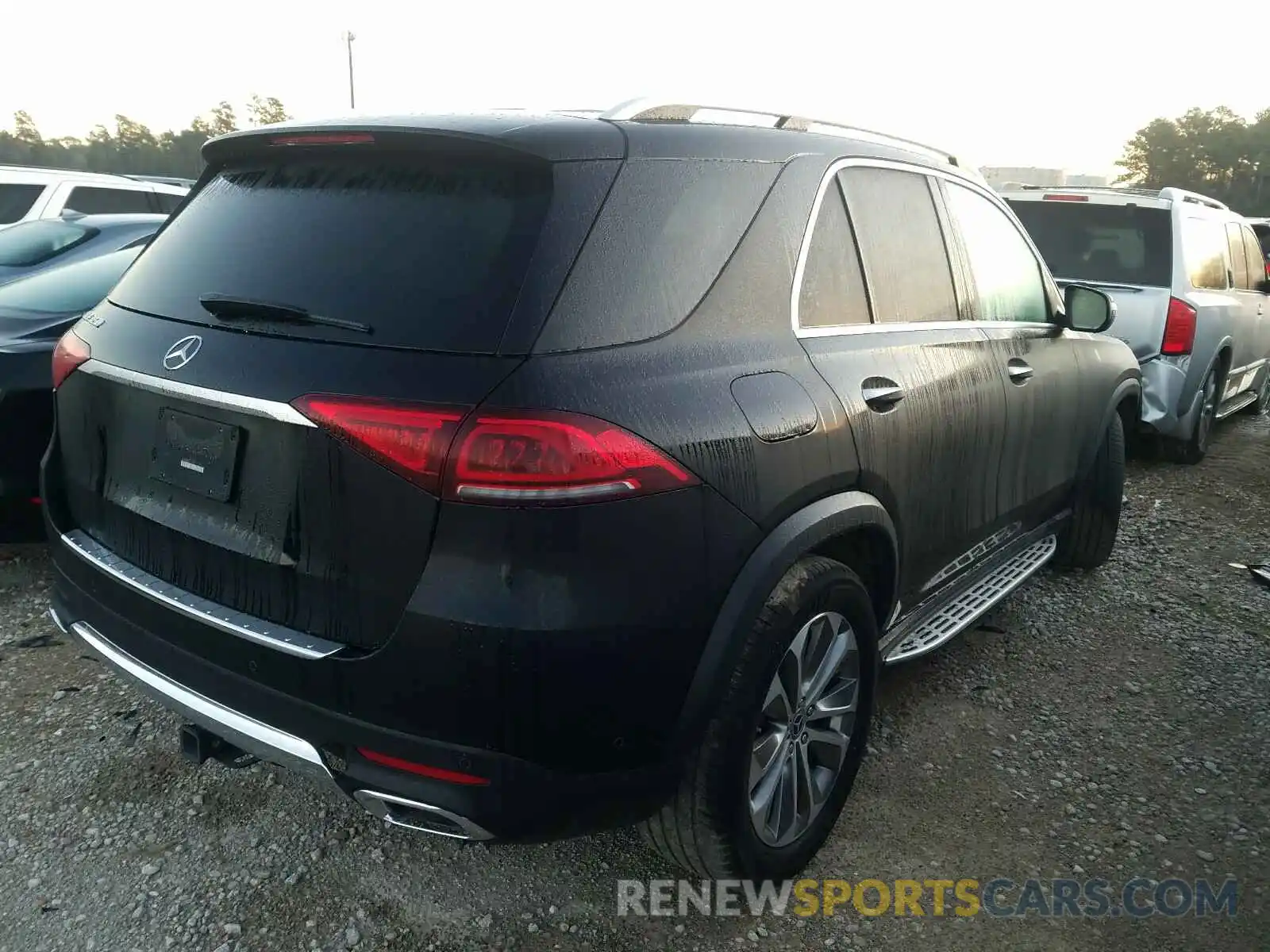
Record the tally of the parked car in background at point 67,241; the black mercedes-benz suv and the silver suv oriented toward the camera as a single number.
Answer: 0

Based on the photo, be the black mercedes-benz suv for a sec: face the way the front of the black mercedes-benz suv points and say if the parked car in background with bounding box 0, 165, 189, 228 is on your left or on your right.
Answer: on your left

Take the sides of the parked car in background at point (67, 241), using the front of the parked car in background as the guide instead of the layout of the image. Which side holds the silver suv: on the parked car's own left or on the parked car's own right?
on the parked car's own right

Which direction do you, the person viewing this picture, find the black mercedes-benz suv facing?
facing away from the viewer and to the right of the viewer

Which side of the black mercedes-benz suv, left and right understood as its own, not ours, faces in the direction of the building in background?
front

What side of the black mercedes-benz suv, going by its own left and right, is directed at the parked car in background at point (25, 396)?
left

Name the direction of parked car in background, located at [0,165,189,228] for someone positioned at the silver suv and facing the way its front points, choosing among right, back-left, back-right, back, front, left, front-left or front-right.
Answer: back-left

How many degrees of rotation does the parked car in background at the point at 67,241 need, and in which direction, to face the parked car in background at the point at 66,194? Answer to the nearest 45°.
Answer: approximately 45° to its left

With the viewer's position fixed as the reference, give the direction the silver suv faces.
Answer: facing away from the viewer and to the right of the viewer

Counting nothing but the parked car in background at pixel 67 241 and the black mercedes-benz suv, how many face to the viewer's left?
0

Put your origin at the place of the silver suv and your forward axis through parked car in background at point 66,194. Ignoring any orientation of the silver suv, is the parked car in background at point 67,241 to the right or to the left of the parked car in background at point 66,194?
left
